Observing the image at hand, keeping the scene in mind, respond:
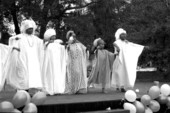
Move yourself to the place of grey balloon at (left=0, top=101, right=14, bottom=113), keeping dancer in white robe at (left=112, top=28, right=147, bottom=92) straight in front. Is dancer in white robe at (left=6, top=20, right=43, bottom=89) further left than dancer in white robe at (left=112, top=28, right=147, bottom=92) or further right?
left

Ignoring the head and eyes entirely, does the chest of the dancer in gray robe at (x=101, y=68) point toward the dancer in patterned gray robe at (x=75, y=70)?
no

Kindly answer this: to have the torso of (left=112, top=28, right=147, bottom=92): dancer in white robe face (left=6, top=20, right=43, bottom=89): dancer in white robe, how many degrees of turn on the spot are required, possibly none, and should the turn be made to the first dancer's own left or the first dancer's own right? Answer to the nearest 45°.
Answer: approximately 90° to the first dancer's own right

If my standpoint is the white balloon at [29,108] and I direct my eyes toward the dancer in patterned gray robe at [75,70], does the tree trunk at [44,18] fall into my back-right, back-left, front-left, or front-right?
front-left

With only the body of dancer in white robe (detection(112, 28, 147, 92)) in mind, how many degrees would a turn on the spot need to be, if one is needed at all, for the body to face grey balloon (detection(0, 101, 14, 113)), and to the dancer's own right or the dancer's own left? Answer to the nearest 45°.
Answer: approximately 45° to the dancer's own right
